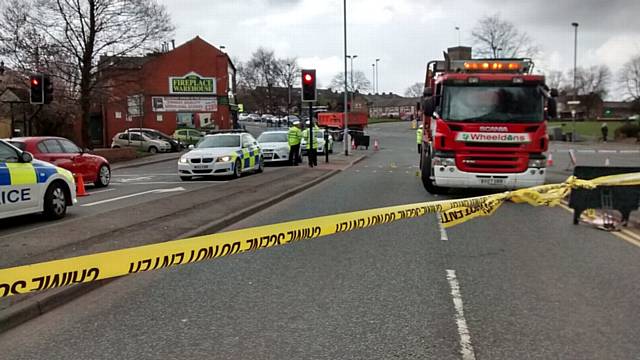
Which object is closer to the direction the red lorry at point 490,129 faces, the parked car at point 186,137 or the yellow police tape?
the yellow police tape

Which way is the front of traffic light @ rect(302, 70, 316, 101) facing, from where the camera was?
facing the viewer

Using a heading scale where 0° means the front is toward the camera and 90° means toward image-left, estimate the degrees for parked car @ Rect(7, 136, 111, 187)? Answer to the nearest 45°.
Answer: approximately 225°

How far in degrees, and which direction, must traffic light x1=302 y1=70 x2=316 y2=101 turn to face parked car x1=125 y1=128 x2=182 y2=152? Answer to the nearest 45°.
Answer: approximately 135° to its right

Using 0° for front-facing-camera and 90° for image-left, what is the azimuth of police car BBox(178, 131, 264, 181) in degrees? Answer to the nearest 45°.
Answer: approximately 45°

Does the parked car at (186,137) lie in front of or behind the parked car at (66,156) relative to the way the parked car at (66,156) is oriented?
in front

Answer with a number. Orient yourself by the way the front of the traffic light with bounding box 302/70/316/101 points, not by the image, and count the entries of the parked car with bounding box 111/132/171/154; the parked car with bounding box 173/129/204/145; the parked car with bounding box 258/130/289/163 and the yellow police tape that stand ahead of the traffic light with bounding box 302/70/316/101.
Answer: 1

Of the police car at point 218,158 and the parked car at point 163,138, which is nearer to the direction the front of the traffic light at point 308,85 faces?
the police car

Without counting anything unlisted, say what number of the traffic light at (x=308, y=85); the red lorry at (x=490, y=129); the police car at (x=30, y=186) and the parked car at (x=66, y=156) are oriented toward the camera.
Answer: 2

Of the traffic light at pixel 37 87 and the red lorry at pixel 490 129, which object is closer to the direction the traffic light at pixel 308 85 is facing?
the red lorry

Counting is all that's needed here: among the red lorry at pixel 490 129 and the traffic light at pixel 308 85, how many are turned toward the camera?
2

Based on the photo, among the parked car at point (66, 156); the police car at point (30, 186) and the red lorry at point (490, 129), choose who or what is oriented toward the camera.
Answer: the red lorry

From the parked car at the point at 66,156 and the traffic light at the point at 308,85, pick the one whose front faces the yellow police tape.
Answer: the traffic light

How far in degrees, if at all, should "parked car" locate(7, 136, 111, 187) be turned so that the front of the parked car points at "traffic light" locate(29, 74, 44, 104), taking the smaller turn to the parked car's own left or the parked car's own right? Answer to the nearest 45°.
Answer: approximately 45° to the parked car's own left

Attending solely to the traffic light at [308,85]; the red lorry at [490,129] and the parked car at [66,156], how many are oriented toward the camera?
2
